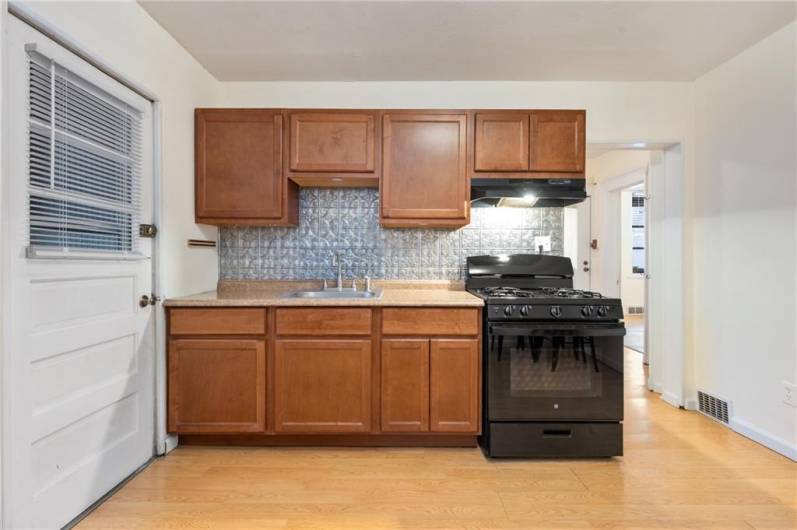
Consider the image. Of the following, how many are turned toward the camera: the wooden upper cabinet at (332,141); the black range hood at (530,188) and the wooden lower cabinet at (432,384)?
3

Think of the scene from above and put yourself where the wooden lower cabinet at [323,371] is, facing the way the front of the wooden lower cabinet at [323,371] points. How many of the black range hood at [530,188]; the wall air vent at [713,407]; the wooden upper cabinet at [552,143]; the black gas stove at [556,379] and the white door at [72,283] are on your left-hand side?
4

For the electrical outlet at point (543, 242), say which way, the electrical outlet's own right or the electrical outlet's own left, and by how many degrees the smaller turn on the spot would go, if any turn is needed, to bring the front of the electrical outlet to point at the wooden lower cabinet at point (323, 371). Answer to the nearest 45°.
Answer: approximately 45° to the electrical outlet's own right

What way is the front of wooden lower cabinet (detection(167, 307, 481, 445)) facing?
toward the camera

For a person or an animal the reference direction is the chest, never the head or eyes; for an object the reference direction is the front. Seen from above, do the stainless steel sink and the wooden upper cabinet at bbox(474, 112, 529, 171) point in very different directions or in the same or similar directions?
same or similar directions

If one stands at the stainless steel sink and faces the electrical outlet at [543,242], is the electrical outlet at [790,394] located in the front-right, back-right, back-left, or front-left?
front-right

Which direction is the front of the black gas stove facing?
toward the camera

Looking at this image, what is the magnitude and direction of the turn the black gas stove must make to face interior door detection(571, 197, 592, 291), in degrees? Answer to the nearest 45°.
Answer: approximately 180°

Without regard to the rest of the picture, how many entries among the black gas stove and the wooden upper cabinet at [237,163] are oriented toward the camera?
2

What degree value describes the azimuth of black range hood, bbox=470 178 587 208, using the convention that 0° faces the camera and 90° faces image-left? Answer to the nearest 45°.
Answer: approximately 0°

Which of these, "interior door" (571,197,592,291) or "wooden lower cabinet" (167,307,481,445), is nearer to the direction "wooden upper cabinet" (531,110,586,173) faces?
the wooden lower cabinet

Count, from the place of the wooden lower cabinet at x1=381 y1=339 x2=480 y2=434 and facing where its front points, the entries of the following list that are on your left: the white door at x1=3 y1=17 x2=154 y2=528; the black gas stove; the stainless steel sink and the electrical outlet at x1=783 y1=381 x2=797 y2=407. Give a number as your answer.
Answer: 2

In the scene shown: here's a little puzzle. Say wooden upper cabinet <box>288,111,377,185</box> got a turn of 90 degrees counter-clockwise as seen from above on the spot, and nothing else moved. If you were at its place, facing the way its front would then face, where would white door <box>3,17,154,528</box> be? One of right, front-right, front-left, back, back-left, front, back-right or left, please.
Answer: back-right

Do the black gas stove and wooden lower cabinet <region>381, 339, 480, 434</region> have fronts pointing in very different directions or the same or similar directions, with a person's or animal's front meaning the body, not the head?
same or similar directions

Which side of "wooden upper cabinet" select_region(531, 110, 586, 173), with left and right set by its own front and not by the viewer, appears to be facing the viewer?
front
